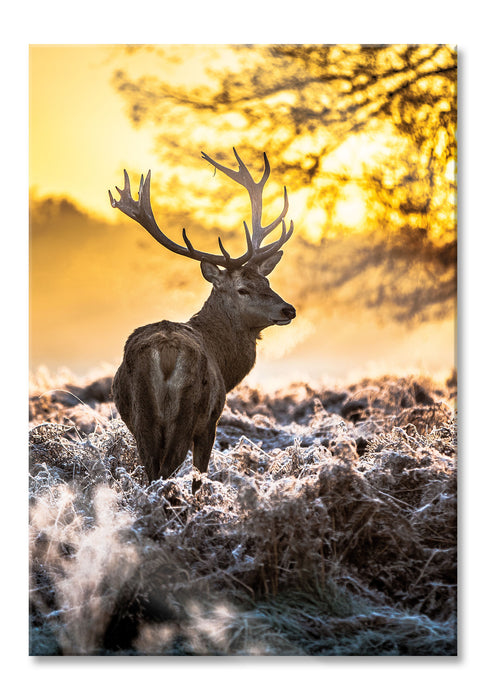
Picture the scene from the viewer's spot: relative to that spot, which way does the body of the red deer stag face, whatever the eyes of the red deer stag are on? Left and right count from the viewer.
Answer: facing away from the viewer and to the right of the viewer
